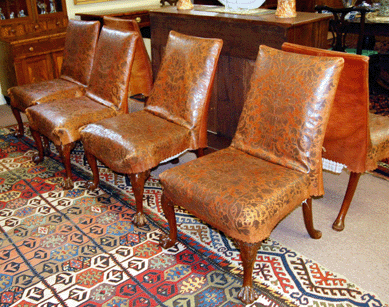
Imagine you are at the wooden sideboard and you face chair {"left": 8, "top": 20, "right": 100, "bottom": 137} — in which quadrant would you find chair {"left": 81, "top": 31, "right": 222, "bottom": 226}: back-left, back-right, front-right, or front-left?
front-left

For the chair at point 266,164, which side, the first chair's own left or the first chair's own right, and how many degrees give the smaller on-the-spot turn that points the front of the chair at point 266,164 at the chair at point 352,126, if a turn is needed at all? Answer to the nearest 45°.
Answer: approximately 180°

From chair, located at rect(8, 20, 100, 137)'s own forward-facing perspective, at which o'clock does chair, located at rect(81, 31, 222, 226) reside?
chair, located at rect(81, 31, 222, 226) is roughly at 10 o'clock from chair, located at rect(8, 20, 100, 137).

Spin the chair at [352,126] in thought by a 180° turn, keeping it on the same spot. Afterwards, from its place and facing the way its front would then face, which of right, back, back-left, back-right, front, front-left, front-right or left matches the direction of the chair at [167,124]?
front-right

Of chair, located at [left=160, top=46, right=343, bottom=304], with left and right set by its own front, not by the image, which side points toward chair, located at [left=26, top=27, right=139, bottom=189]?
right

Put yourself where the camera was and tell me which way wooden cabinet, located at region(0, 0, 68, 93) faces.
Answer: facing the viewer and to the right of the viewer

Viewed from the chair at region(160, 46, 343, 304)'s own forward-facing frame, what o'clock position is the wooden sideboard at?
The wooden sideboard is roughly at 4 o'clock from the chair.

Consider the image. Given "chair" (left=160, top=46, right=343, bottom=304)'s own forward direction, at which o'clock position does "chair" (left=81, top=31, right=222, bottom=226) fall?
"chair" (left=81, top=31, right=222, bottom=226) is roughly at 3 o'clock from "chair" (left=160, top=46, right=343, bottom=304).

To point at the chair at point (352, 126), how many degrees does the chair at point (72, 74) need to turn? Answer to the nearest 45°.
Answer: approximately 90° to its left

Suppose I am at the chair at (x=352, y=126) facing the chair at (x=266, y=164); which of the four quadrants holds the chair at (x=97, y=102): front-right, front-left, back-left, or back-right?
front-right

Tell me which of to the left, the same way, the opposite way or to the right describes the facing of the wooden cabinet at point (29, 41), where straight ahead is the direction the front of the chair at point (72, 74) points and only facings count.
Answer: to the left

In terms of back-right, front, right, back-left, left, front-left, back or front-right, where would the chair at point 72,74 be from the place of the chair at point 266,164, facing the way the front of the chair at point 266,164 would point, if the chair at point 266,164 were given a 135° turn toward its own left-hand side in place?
back-left

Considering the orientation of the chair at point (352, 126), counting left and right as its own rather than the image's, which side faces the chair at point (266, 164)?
back

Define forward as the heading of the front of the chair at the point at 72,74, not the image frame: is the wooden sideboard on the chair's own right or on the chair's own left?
on the chair's own left

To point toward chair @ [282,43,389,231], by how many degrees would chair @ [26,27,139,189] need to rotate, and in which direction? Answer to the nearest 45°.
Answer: approximately 90° to its left

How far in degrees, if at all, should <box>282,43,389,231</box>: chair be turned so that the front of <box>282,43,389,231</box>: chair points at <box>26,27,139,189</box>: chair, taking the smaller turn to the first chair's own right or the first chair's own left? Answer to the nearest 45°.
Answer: approximately 135° to the first chair's own left
